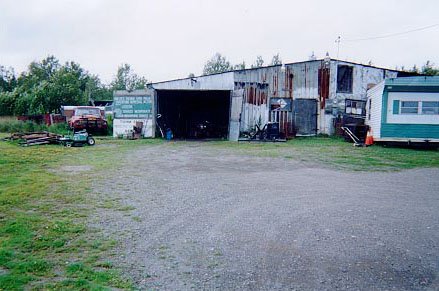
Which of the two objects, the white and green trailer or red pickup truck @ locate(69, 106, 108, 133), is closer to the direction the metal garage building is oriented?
the white and green trailer

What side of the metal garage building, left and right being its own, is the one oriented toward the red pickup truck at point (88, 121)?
right

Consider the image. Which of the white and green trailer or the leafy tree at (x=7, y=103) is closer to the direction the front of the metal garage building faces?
the white and green trailer

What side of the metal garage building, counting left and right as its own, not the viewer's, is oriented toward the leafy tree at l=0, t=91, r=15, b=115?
right

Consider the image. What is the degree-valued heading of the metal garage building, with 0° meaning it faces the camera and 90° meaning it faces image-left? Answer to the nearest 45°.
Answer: approximately 0°

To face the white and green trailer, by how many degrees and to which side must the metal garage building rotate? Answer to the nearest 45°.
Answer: approximately 45° to its left
